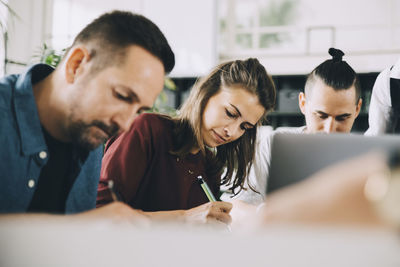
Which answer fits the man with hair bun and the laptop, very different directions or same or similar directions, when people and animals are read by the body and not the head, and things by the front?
very different directions

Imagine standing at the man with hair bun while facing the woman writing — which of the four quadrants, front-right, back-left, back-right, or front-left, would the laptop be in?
front-left

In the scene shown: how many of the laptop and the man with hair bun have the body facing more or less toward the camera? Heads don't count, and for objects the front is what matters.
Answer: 1

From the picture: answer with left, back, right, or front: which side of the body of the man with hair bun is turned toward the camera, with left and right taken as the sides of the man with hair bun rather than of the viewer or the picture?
front

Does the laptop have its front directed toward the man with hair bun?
yes

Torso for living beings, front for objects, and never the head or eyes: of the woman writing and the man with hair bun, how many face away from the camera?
0

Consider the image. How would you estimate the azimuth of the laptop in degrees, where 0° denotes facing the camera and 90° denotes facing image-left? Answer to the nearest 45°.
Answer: approximately 180°

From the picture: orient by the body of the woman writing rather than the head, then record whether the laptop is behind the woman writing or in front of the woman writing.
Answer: in front

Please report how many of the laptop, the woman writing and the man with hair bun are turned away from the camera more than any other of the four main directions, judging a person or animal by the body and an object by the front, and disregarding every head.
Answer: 1
